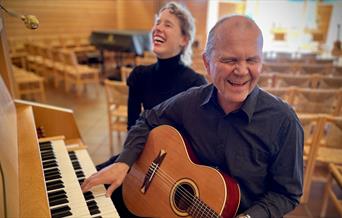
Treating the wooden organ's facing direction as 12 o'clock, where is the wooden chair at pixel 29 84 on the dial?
The wooden chair is roughly at 9 o'clock from the wooden organ.

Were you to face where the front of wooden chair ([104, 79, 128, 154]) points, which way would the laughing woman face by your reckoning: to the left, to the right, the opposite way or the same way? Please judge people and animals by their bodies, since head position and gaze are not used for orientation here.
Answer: the opposite way

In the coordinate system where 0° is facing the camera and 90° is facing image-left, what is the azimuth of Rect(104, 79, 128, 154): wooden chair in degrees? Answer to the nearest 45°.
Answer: approximately 225°

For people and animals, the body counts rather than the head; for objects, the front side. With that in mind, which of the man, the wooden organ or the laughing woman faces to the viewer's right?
the wooden organ

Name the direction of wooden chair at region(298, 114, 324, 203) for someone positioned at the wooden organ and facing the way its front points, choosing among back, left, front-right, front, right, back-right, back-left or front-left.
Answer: front

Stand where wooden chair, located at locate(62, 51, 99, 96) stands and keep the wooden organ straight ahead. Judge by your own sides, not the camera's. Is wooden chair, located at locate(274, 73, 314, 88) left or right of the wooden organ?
left

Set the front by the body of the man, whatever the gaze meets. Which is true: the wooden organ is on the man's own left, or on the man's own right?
on the man's own right

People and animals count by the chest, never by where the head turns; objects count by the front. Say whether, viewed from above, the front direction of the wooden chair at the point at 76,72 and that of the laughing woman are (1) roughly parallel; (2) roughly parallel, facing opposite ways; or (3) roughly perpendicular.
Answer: roughly perpendicular

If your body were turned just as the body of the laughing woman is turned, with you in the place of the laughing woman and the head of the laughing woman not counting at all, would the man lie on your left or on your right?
on your left

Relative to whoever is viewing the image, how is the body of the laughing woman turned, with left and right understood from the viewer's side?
facing the viewer and to the left of the viewer
